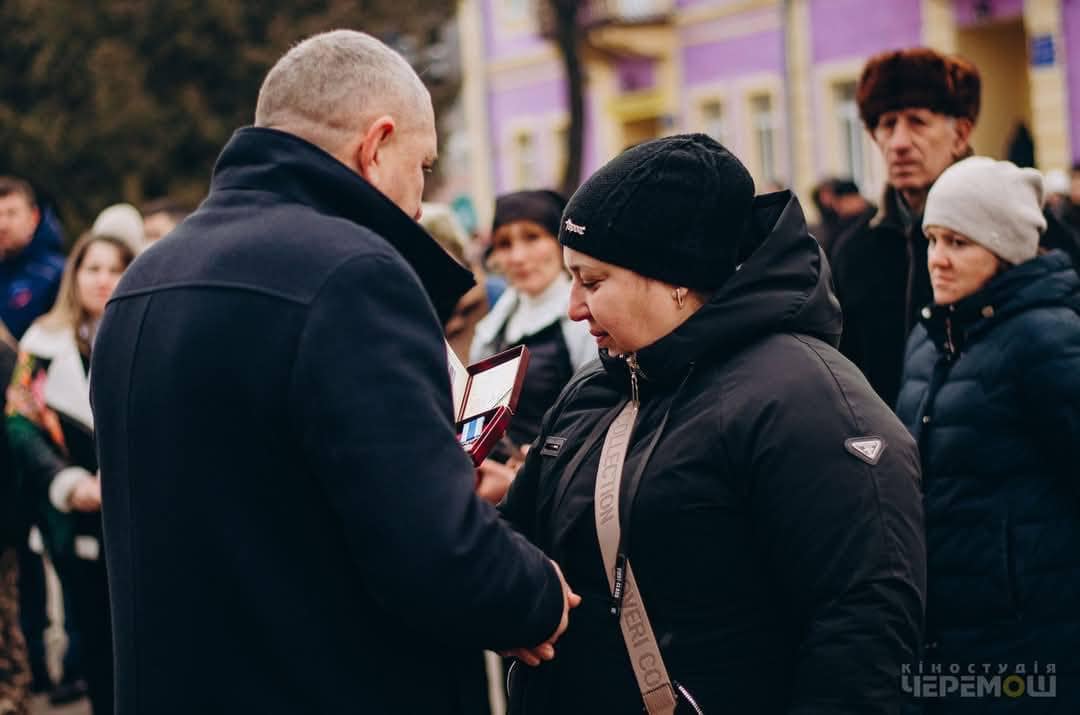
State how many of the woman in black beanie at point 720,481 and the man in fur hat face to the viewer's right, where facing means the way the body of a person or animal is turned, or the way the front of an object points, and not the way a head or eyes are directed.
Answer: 0

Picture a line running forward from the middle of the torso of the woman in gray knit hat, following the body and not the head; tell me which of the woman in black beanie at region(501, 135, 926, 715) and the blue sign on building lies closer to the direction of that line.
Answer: the woman in black beanie

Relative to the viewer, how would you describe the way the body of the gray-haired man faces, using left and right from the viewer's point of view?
facing away from the viewer and to the right of the viewer

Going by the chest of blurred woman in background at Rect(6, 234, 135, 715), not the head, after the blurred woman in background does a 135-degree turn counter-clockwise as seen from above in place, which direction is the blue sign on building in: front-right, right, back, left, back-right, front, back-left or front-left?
front-right

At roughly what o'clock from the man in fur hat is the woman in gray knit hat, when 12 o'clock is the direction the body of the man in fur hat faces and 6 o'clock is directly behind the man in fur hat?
The woman in gray knit hat is roughly at 10 o'clock from the man in fur hat.

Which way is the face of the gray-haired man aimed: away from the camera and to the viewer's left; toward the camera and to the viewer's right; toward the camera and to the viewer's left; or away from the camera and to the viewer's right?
away from the camera and to the viewer's right

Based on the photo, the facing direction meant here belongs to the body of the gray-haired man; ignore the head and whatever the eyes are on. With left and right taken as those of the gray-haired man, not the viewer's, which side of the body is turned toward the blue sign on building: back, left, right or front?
front

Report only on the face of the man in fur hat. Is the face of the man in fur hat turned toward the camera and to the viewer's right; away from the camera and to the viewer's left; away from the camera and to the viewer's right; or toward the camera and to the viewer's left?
toward the camera and to the viewer's left

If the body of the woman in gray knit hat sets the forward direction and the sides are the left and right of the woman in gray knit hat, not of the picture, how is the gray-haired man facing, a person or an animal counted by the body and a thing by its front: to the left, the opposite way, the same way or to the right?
the opposite way

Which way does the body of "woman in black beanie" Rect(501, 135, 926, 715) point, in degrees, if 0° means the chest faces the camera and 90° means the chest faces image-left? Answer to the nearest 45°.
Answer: approximately 45°

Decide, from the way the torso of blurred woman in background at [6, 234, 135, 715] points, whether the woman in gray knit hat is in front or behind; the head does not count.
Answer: in front

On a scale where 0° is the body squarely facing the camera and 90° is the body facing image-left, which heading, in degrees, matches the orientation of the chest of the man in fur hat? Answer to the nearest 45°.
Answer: approximately 45°

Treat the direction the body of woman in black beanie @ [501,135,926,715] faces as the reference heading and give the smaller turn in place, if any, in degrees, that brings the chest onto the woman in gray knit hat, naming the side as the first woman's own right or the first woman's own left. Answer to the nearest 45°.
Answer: approximately 180°

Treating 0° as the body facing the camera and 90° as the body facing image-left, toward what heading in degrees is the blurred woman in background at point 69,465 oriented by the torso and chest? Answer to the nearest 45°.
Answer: approximately 315°
